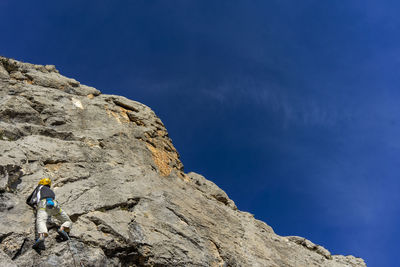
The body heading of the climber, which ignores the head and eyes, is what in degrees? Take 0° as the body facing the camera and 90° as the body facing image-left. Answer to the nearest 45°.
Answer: approximately 180°
